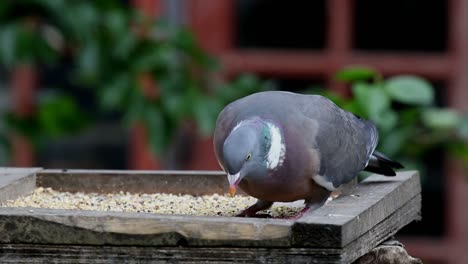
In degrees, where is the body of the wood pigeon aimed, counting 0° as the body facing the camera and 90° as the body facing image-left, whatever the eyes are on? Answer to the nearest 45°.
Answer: approximately 45°
